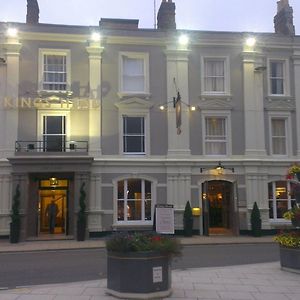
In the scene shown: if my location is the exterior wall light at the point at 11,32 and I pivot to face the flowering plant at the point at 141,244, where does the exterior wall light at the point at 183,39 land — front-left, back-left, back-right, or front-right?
front-left

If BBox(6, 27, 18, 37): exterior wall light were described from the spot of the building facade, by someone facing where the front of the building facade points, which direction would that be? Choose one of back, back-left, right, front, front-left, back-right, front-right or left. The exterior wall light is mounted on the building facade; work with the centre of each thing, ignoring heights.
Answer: right

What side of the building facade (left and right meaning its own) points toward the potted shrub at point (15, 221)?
right

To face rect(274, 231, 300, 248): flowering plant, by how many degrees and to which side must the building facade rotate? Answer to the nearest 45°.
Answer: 0° — it already faces it

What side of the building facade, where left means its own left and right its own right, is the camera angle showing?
front

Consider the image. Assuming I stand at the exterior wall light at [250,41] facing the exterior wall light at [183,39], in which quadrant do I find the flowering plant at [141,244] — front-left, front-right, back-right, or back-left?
front-left

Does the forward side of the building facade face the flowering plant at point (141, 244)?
yes

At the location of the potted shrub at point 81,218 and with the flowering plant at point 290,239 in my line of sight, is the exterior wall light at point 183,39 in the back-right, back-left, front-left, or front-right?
front-left

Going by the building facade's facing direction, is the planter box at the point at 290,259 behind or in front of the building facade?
in front

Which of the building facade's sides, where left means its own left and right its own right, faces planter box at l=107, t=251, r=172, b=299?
front

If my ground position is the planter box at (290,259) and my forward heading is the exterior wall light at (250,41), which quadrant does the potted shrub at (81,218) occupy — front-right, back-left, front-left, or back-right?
front-left
